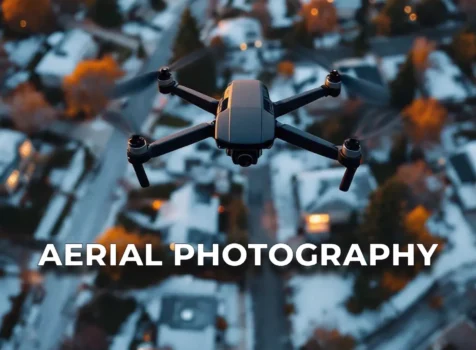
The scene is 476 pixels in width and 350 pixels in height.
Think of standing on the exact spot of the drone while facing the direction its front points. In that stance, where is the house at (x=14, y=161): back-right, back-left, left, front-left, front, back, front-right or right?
back-right

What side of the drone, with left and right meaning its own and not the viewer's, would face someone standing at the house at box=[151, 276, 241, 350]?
back

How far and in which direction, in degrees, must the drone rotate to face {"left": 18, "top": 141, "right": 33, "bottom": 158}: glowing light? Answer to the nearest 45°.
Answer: approximately 135° to its right

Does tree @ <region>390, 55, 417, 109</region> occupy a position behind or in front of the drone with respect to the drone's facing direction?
behind

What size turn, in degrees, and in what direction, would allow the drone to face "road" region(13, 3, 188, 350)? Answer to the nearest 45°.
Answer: approximately 135° to its right

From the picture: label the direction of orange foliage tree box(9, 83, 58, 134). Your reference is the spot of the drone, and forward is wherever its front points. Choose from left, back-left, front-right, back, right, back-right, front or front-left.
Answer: back-right

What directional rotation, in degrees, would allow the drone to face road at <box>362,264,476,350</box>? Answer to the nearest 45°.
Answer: approximately 135° to its left

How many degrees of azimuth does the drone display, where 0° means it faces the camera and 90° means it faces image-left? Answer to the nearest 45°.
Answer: approximately 0°

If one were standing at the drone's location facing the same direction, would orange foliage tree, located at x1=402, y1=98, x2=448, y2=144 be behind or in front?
behind
